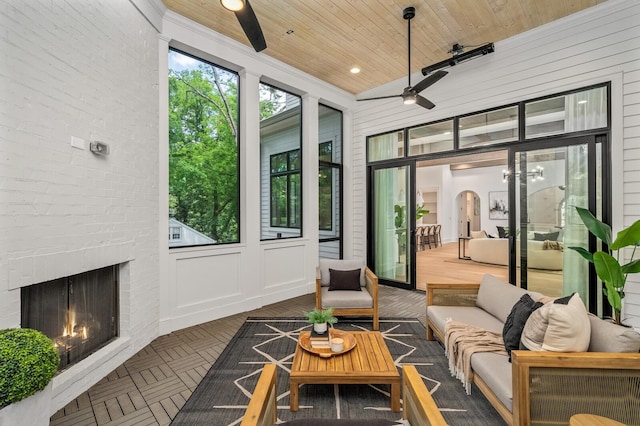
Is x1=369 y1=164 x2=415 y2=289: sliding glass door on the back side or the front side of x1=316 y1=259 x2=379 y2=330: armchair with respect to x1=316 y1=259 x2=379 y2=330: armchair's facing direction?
on the back side

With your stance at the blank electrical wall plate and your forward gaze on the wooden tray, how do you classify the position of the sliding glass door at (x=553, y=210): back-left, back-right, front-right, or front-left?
front-left

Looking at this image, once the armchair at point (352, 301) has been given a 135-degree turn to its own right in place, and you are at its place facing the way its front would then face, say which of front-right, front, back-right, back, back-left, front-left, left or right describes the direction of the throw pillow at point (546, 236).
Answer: back-right

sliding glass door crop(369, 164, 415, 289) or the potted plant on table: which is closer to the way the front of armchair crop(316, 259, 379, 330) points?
the potted plant on table

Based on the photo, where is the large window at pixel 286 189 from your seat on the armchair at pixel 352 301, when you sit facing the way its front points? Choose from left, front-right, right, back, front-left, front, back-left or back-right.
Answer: back-right

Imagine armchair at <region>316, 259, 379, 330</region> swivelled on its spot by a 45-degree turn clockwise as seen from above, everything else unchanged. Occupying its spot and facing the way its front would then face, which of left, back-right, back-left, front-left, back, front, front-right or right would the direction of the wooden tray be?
front-left

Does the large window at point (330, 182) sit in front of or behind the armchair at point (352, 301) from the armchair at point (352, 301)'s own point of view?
behind

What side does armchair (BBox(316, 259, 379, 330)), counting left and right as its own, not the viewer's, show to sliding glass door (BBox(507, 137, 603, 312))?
left

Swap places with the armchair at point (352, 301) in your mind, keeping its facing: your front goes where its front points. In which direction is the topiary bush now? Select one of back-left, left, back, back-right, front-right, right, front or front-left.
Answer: front-right

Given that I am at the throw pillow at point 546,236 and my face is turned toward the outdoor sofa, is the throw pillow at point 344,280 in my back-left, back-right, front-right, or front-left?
front-right

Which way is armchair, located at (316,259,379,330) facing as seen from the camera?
toward the camera

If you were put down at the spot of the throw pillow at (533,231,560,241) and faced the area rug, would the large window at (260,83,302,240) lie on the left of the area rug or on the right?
right

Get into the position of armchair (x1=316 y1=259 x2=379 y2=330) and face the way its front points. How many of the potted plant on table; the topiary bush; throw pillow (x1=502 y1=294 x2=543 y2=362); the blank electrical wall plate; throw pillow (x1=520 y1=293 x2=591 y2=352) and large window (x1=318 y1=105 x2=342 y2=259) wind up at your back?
1

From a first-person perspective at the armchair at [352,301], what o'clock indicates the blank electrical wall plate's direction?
The blank electrical wall plate is roughly at 2 o'clock from the armchair.

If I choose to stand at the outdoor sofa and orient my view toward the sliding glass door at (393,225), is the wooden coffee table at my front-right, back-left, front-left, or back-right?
front-left

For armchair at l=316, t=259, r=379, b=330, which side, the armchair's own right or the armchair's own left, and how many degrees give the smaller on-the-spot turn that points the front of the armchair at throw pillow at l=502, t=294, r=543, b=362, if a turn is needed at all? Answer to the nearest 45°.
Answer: approximately 45° to the armchair's own left

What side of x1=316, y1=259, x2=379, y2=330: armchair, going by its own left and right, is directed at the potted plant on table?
front

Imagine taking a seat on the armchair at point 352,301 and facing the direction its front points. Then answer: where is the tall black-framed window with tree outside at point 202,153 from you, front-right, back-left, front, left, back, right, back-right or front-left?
right
